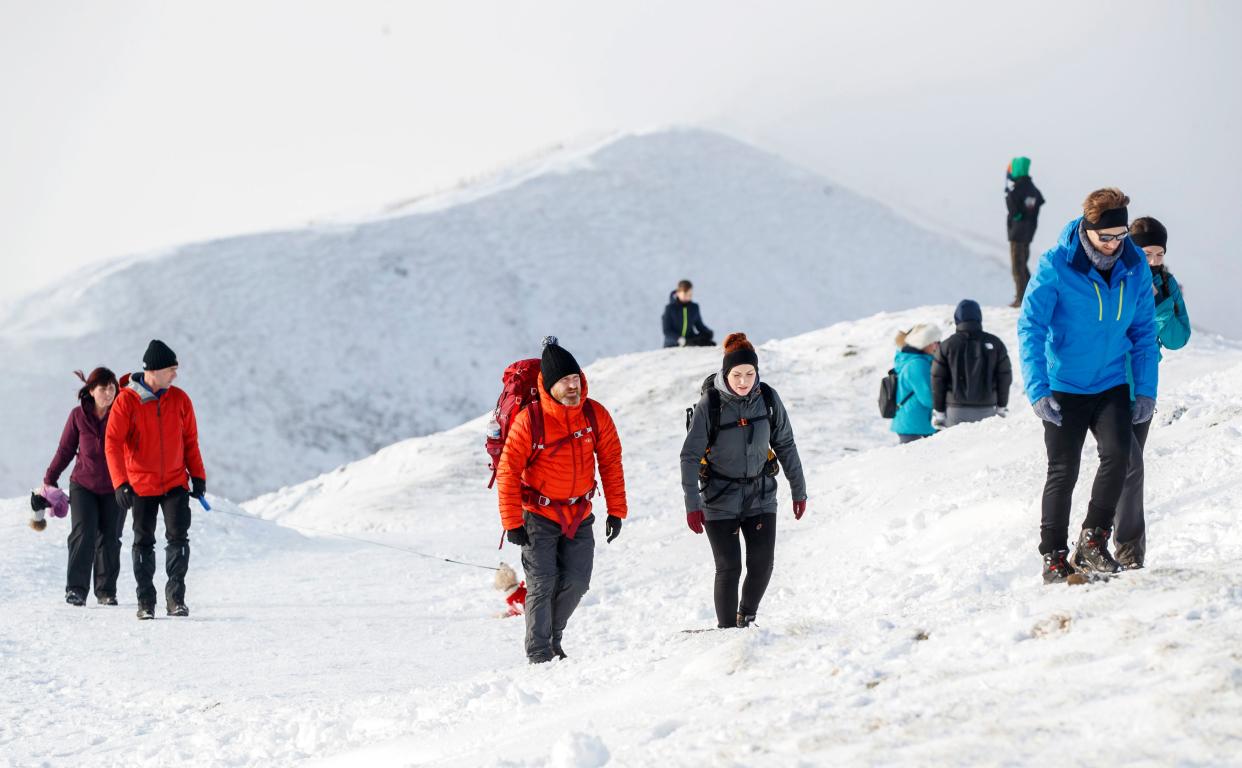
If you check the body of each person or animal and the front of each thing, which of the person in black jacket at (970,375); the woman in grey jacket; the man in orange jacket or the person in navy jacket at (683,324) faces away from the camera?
the person in black jacket at (970,375)

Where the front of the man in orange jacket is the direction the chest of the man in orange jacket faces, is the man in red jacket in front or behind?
behind

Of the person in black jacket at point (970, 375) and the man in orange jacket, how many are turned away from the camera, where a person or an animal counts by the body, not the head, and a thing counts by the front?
1

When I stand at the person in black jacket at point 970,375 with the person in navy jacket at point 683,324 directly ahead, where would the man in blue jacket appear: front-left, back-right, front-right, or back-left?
back-left

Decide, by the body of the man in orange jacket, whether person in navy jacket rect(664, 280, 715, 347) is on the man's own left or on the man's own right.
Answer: on the man's own left

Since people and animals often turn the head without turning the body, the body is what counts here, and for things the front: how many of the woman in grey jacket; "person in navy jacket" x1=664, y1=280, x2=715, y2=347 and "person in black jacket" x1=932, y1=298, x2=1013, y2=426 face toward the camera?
2

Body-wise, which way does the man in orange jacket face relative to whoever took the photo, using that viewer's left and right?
facing the viewer and to the right of the viewer

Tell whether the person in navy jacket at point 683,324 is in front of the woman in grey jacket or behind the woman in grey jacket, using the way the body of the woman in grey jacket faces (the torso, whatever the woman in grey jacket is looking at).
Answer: behind

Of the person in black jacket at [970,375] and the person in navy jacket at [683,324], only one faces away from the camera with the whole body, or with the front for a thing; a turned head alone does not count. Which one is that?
the person in black jacket at [970,375]

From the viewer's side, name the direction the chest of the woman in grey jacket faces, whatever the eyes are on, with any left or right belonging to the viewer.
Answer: facing the viewer

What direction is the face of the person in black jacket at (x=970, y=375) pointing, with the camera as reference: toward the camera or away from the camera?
away from the camera

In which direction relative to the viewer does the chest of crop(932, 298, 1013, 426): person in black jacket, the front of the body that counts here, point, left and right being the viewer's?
facing away from the viewer

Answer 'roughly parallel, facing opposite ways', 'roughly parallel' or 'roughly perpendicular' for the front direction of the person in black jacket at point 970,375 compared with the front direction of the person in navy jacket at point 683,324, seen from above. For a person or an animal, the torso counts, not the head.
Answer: roughly parallel, facing opposite ways

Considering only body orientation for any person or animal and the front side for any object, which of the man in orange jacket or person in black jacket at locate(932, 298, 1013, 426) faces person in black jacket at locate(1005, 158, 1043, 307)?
person in black jacket at locate(932, 298, 1013, 426)

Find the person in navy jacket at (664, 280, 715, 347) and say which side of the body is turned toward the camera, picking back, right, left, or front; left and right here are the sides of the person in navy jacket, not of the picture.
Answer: front

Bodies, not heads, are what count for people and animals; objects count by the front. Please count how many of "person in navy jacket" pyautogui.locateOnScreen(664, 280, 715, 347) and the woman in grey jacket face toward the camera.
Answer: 2
